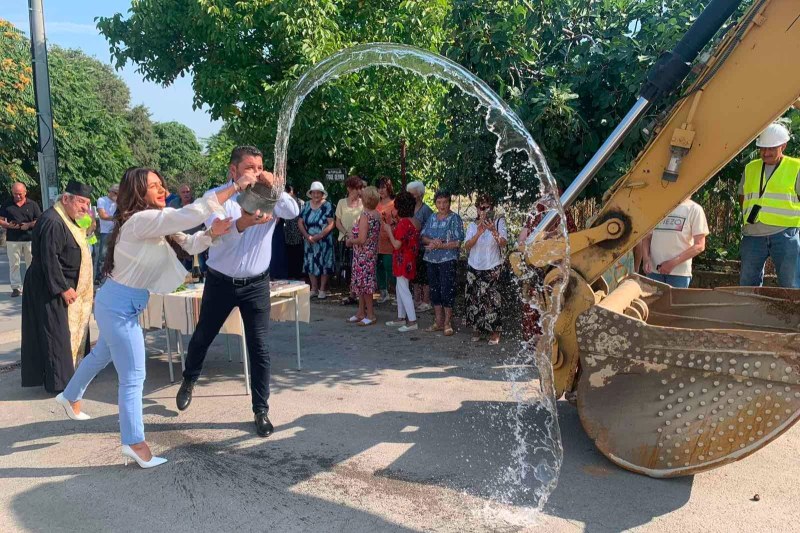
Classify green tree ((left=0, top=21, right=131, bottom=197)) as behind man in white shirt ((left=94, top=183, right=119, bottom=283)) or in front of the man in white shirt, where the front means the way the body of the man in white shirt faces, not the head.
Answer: behind

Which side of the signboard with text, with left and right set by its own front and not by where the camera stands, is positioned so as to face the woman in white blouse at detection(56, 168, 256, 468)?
front

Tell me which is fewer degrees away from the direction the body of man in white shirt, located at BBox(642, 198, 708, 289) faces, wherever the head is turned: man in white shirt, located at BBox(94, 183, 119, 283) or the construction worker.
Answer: the man in white shirt

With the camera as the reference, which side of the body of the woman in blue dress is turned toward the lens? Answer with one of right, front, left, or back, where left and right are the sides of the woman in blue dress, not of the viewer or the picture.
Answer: front

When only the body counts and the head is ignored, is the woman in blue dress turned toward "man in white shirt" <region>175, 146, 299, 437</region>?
yes

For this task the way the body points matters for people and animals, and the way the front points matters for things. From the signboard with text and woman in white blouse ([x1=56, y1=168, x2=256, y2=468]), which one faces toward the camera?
the signboard with text

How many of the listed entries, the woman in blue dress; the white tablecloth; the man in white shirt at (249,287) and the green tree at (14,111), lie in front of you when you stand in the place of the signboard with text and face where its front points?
3

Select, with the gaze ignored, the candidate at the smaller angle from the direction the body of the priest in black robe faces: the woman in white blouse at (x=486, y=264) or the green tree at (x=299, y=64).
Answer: the woman in white blouse

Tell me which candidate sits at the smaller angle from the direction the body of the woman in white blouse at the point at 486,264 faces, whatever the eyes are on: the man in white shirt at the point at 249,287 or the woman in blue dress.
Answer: the man in white shirt

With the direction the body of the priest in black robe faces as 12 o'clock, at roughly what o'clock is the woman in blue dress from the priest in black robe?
The woman in blue dress is roughly at 9 o'clock from the priest in black robe.

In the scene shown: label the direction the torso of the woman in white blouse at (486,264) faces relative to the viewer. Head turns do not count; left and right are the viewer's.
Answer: facing the viewer

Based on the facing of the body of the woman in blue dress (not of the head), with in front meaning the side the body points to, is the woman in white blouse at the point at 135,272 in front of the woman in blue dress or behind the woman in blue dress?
in front

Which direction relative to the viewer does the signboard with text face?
toward the camera

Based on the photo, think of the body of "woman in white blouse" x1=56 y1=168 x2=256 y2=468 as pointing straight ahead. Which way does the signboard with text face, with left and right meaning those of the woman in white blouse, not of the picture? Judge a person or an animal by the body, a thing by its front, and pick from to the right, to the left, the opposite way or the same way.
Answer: to the right

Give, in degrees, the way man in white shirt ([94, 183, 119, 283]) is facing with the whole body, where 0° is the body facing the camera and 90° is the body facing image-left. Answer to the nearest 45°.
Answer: approximately 315°

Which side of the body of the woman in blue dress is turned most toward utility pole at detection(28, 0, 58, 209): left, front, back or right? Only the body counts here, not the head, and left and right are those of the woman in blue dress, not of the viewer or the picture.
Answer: right

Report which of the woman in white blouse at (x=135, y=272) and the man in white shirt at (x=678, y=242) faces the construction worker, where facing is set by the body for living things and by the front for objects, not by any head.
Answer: the woman in white blouse
